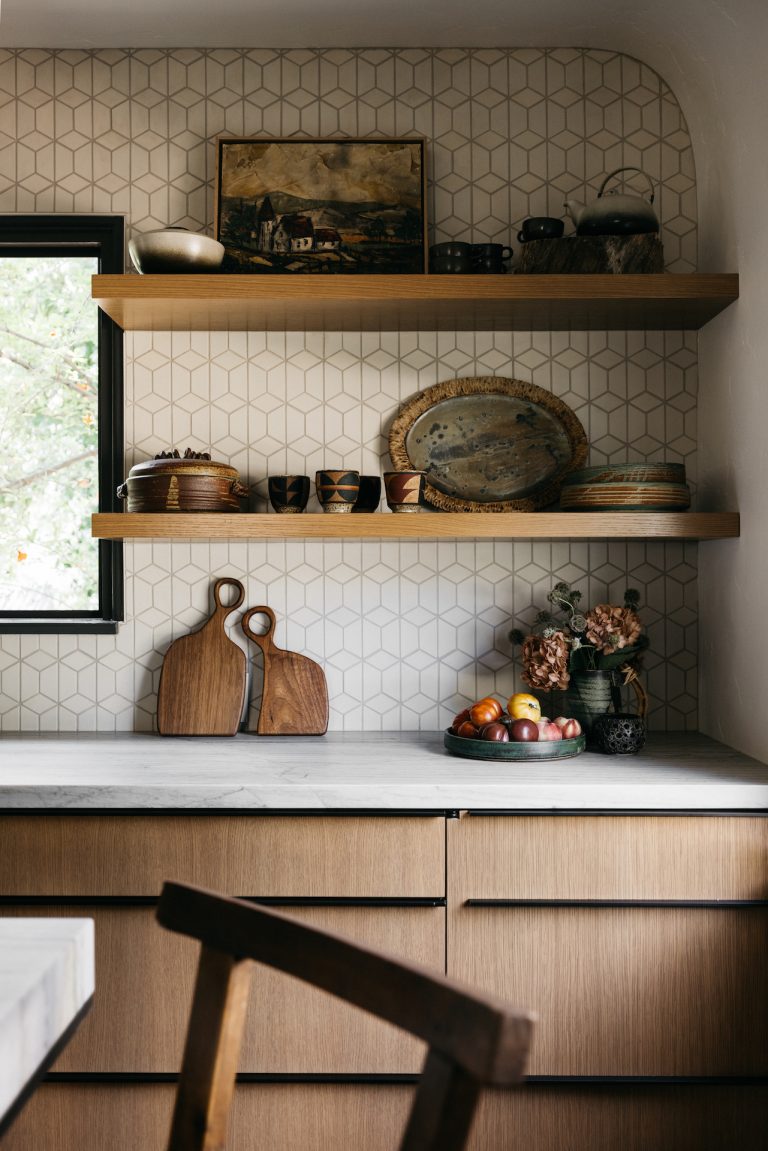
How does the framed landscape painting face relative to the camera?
toward the camera

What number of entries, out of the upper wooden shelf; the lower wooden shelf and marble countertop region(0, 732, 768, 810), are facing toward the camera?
3

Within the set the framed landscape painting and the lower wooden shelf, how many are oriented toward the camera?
2

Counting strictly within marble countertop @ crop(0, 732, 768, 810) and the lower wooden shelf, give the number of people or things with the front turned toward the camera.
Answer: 2

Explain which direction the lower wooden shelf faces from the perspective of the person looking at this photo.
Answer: facing the viewer

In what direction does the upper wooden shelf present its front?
toward the camera
